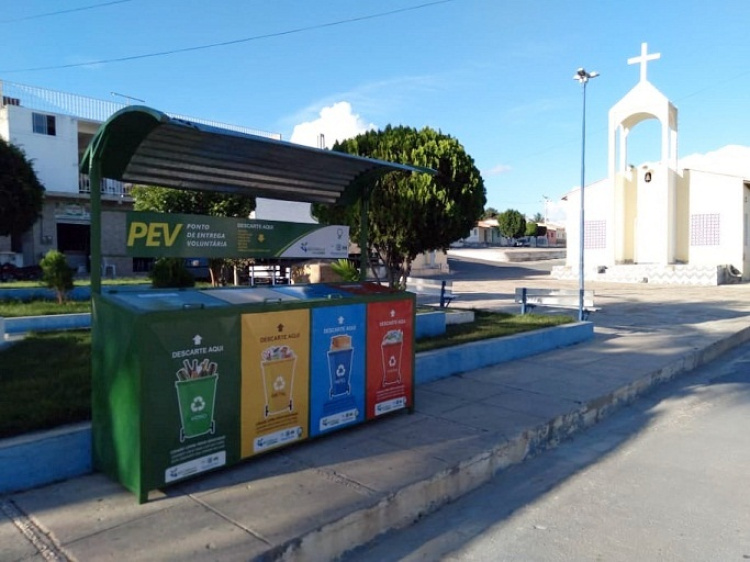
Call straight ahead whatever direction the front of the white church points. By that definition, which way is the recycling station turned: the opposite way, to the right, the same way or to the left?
to the left

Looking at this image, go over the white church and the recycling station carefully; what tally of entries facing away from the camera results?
0

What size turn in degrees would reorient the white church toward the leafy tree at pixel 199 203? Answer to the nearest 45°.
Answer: approximately 45° to its right

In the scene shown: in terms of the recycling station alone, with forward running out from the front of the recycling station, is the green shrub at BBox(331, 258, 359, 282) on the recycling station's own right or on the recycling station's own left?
on the recycling station's own left

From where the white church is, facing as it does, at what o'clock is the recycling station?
The recycling station is roughly at 12 o'clock from the white church.

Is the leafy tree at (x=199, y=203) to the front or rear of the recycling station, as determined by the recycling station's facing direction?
to the rear

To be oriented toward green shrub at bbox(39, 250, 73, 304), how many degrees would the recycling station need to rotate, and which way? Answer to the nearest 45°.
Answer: approximately 180°

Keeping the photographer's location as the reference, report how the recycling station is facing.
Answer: facing the viewer and to the right of the viewer

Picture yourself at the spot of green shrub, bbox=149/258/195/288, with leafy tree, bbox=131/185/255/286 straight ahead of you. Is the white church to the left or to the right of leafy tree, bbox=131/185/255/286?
right

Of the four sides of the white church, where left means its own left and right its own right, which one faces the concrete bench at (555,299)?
front

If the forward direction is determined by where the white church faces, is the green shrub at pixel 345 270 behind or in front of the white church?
in front

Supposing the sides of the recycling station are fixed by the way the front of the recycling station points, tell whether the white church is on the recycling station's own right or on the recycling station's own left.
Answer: on the recycling station's own left

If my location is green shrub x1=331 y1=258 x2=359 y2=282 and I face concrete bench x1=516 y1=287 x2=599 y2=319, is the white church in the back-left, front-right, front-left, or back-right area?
front-left

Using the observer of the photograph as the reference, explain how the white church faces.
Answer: facing the viewer

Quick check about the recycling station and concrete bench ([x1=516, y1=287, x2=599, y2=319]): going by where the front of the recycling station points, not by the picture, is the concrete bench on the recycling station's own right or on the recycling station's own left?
on the recycling station's own left
